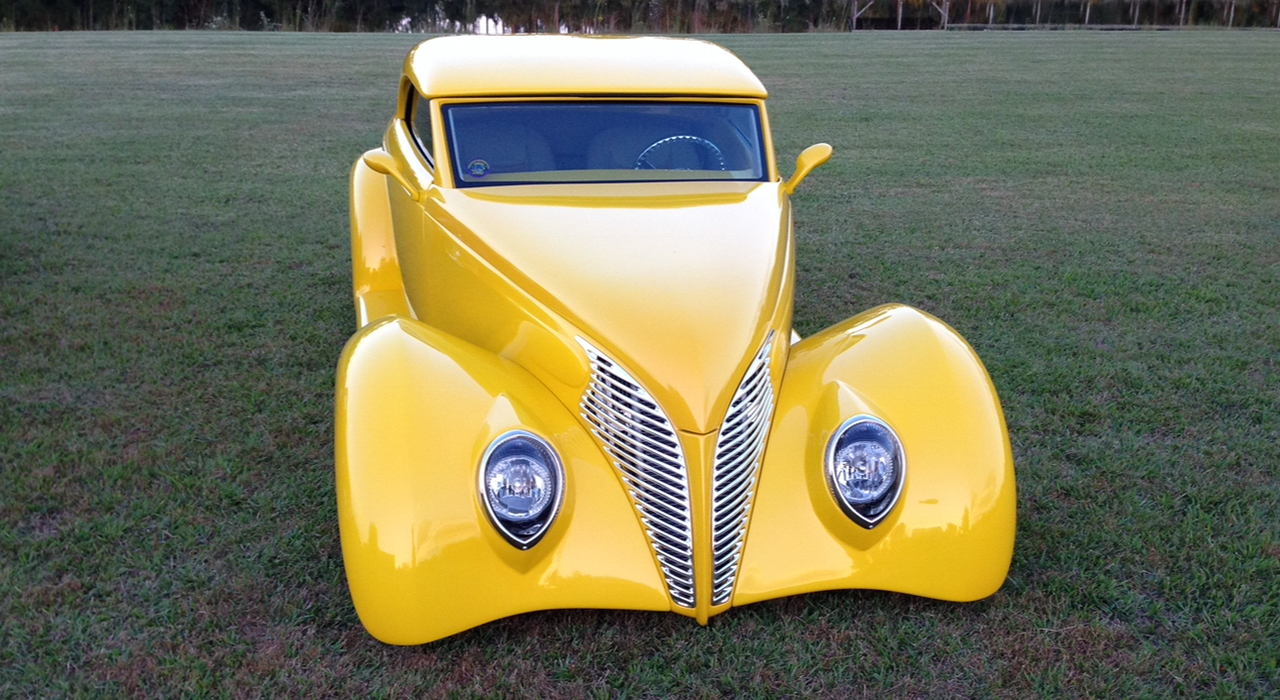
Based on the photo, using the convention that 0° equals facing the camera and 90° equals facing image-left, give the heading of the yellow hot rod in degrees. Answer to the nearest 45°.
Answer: approximately 0°
